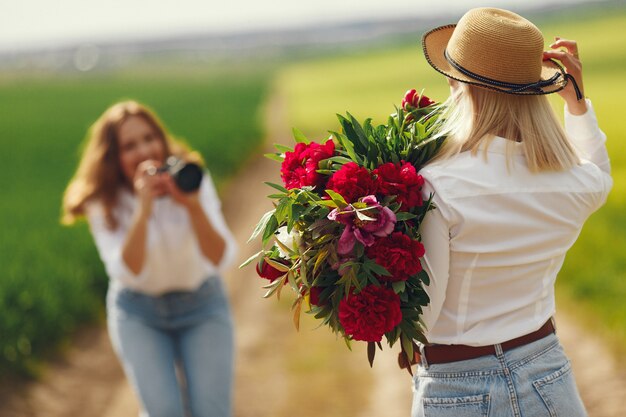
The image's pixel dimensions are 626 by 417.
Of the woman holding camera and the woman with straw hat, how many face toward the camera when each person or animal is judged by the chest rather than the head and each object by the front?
1

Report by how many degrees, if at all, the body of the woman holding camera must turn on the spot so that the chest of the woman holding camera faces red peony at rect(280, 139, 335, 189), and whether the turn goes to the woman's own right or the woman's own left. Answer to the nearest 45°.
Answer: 0° — they already face it

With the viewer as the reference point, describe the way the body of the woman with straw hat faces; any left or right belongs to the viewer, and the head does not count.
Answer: facing away from the viewer

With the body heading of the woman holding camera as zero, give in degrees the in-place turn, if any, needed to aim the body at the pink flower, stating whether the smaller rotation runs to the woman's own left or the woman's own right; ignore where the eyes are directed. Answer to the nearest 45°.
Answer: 0° — they already face it

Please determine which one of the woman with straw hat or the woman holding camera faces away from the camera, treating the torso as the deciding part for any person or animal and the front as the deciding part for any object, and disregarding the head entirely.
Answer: the woman with straw hat

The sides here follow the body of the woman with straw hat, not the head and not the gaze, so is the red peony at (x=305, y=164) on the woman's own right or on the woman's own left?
on the woman's own left
